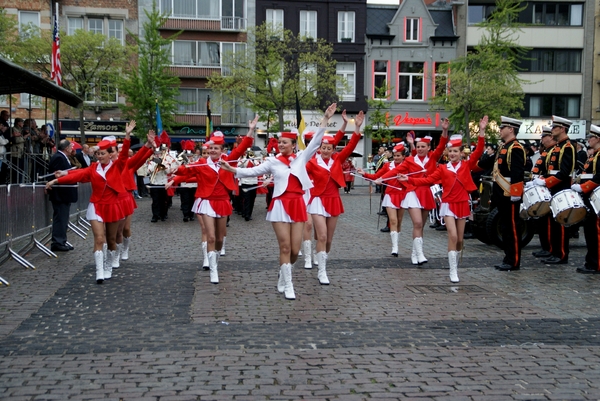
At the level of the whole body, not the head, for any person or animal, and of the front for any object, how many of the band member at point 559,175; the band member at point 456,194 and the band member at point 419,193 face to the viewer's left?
1

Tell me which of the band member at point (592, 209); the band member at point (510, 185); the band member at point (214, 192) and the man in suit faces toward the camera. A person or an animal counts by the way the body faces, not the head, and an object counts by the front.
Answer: the band member at point (214, 192)

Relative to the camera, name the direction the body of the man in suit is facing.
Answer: to the viewer's right

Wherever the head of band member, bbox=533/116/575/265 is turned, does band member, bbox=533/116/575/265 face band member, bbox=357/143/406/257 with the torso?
yes

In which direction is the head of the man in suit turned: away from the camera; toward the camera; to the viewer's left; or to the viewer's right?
to the viewer's right

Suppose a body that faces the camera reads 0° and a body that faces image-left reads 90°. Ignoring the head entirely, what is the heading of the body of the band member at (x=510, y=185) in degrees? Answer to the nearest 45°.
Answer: approximately 90°

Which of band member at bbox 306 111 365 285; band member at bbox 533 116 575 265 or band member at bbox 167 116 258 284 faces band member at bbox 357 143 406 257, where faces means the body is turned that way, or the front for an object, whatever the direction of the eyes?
band member at bbox 533 116 575 265

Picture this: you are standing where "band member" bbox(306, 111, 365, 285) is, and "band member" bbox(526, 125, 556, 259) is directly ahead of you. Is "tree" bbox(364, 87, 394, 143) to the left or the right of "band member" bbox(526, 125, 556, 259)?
left

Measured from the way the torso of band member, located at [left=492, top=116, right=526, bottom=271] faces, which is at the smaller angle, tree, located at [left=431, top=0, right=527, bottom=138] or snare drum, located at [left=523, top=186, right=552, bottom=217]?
the tree

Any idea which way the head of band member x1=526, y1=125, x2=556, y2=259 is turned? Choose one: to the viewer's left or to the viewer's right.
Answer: to the viewer's left

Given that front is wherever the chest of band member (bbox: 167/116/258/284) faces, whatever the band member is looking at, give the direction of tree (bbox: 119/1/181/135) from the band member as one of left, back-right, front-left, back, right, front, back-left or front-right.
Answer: back

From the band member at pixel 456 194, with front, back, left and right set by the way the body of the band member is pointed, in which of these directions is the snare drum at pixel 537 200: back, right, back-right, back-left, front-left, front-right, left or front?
back-left
